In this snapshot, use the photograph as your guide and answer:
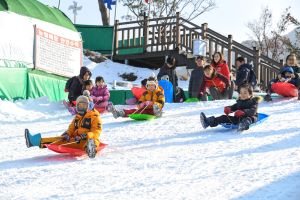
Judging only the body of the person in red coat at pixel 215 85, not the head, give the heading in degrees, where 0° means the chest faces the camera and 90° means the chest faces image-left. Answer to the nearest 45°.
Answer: approximately 45°

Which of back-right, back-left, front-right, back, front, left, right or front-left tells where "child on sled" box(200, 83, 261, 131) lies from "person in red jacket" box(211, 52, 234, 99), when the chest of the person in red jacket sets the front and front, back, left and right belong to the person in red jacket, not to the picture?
front-left

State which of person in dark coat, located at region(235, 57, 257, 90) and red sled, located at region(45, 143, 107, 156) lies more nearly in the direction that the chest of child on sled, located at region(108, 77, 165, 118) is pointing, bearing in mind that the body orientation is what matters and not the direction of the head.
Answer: the red sled

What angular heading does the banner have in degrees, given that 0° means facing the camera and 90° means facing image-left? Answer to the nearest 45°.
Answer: approximately 315°

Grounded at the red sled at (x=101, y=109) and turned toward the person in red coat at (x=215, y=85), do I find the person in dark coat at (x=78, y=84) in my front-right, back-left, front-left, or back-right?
back-left

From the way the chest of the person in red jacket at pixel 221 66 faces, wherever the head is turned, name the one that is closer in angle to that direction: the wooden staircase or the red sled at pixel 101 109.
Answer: the red sled

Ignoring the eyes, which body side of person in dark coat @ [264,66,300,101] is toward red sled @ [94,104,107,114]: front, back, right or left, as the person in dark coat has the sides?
right

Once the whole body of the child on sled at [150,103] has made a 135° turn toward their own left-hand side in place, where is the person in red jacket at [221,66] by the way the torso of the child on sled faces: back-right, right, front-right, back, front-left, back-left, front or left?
front-left

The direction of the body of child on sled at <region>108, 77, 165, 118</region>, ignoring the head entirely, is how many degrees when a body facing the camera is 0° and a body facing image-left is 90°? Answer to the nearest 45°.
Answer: approximately 45°

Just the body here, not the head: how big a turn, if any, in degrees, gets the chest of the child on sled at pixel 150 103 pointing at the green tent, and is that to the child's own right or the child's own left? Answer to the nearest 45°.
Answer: approximately 90° to the child's own right

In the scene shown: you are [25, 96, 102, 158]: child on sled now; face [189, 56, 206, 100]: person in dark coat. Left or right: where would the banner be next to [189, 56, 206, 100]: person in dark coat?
left
